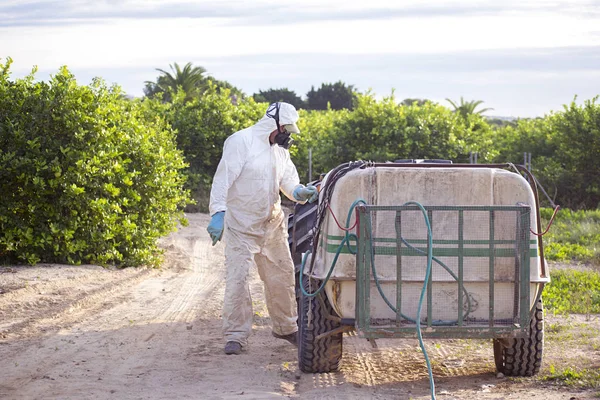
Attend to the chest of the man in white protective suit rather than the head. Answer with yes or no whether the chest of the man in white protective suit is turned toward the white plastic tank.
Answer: yes

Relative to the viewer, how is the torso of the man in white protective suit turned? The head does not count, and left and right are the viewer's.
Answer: facing the viewer and to the right of the viewer

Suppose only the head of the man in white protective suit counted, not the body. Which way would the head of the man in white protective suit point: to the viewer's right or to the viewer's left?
to the viewer's right
